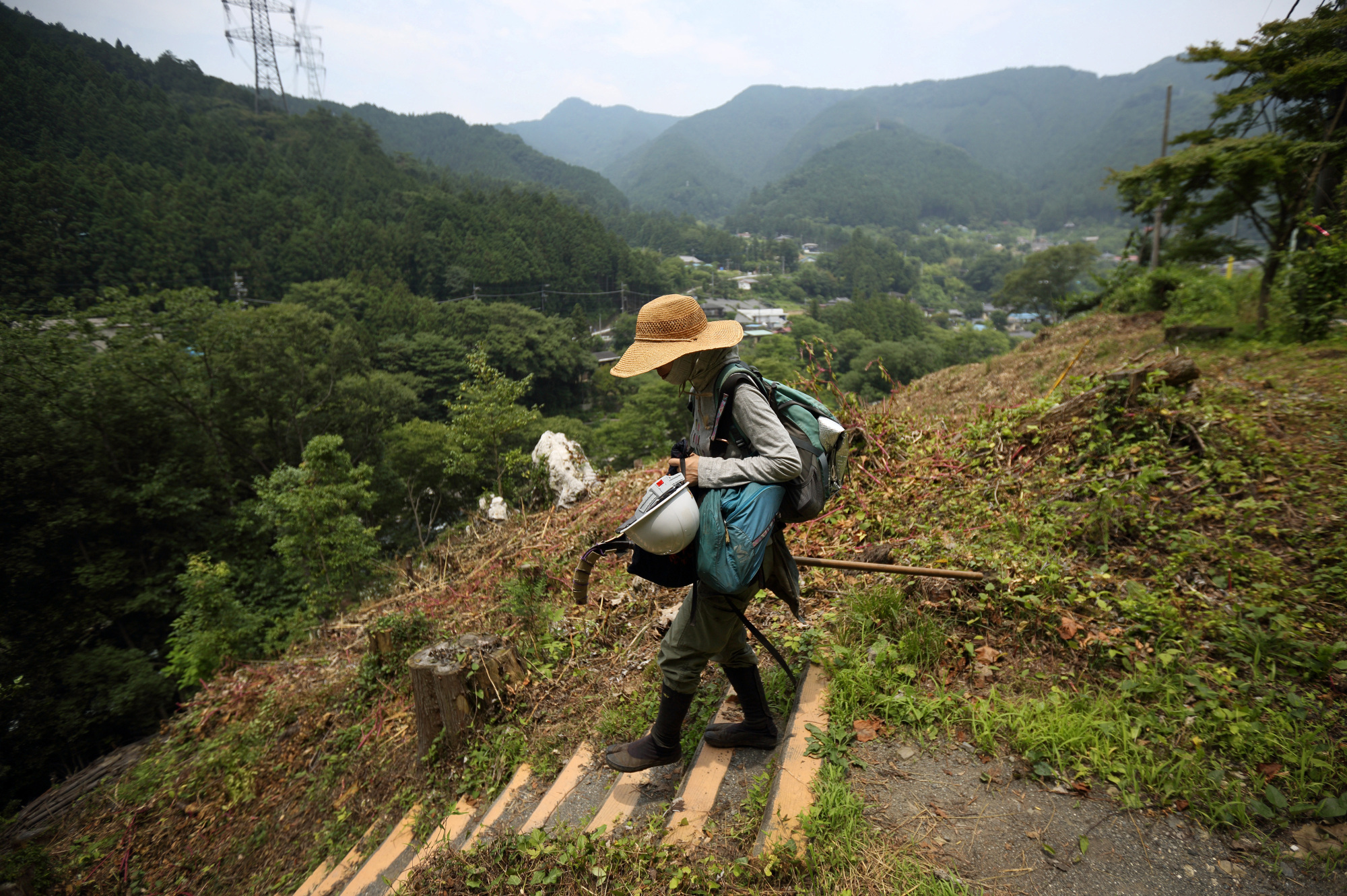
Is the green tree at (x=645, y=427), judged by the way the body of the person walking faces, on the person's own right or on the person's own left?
on the person's own right

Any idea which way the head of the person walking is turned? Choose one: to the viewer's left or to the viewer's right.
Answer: to the viewer's left

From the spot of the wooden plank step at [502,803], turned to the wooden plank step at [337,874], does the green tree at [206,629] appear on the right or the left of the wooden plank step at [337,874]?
right

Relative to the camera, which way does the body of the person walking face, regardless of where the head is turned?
to the viewer's left

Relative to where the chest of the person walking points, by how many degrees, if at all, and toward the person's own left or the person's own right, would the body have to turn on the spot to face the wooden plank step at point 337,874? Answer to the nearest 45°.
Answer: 0° — they already face it

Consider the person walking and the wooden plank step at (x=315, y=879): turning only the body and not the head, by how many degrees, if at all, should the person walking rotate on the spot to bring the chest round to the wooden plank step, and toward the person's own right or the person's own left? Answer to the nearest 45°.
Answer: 0° — they already face it
